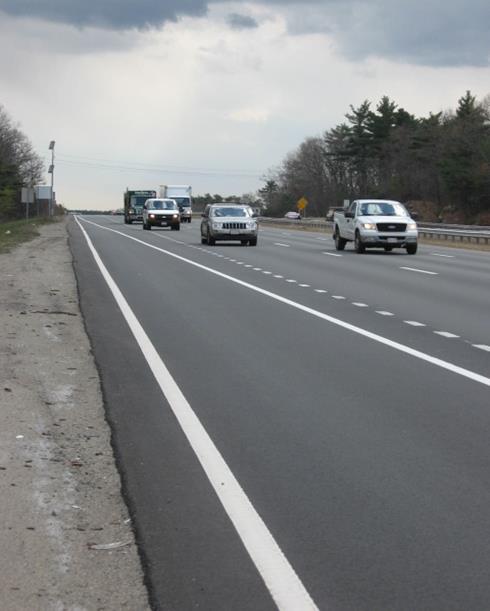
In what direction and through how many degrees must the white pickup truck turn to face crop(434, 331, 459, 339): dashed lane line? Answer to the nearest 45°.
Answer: approximately 45° to its right

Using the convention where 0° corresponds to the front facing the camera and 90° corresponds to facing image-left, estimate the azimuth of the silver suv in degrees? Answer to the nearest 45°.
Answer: approximately 0°

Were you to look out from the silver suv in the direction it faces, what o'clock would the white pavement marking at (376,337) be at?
The white pavement marking is roughly at 12 o'clock from the silver suv.

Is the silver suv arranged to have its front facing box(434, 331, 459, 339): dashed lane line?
yes

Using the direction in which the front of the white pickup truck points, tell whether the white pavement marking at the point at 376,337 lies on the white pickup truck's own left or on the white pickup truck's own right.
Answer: on the white pickup truck's own right

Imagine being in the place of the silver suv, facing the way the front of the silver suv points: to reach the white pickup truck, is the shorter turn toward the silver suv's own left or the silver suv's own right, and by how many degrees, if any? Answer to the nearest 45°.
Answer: approximately 45° to the silver suv's own left

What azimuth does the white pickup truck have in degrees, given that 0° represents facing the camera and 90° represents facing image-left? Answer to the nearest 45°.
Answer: approximately 315°

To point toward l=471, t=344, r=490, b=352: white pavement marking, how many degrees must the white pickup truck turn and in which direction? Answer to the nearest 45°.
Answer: approximately 45° to its right
